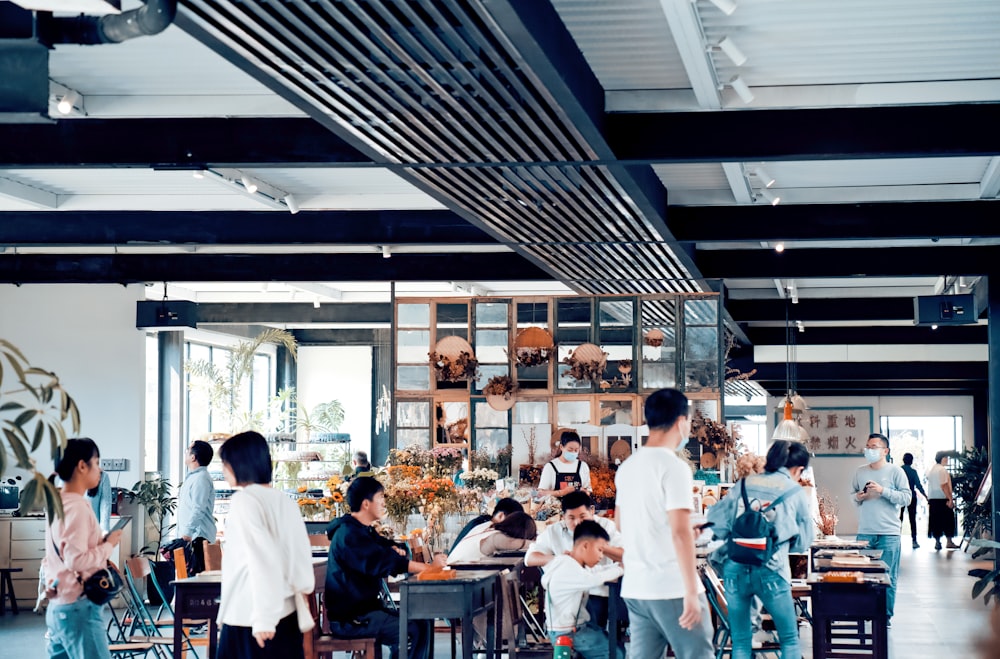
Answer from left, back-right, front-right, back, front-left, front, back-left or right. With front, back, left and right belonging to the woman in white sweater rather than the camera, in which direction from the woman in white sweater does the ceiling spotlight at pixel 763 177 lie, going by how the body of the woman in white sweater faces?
right

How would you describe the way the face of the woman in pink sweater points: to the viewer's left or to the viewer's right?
to the viewer's right

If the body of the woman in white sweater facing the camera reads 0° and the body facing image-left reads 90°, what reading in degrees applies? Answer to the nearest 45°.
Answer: approximately 135°

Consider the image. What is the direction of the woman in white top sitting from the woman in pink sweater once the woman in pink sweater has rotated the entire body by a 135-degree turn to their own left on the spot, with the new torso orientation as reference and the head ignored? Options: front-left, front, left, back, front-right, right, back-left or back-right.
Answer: right

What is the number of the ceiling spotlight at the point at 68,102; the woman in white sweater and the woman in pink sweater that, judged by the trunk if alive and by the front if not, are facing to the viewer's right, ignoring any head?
1

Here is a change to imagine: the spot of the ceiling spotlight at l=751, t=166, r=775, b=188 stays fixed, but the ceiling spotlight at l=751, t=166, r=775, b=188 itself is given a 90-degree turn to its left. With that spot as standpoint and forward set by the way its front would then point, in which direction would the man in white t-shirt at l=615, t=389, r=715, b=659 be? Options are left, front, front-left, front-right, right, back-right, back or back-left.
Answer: back-right

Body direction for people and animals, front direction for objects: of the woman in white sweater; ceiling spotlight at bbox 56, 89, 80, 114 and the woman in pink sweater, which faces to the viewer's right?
the woman in pink sweater

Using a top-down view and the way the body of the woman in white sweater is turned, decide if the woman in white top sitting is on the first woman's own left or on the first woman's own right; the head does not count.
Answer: on the first woman's own right

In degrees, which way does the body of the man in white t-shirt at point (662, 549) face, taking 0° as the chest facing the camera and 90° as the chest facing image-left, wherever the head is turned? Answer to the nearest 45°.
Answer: approximately 225°

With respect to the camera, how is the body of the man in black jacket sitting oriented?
to the viewer's right

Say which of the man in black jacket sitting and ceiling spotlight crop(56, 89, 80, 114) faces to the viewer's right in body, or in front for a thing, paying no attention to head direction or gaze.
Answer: the man in black jacket sitting

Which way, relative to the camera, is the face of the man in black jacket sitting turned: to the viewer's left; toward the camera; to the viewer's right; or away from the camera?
to the viewer's right

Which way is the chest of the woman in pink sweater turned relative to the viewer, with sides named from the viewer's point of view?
facing to the right of the viewer

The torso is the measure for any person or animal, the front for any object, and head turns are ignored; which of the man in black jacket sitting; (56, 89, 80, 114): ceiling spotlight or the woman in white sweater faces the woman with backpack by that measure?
the man in black jacket sitting
